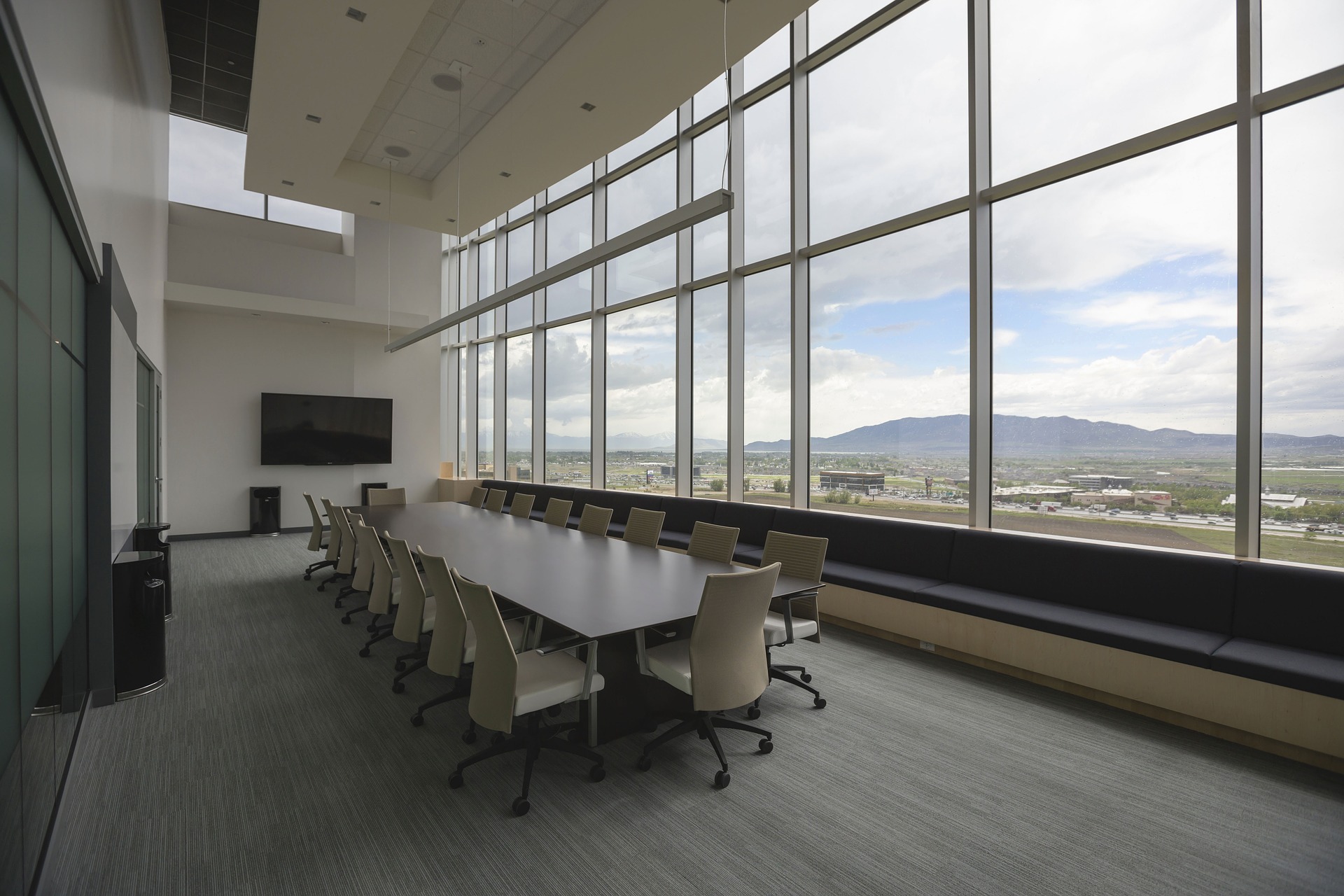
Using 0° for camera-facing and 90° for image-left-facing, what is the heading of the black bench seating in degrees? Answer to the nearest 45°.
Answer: approximately 45°

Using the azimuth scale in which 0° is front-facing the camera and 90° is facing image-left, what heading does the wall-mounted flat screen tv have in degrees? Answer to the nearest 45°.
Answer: approximately 0°

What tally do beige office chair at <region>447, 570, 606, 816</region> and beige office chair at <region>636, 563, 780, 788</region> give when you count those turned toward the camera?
0

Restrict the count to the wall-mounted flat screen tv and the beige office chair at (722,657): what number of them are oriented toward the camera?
1

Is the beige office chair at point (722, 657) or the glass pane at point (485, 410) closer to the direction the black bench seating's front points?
the beige office chair

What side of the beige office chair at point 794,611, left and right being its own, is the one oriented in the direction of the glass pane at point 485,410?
right

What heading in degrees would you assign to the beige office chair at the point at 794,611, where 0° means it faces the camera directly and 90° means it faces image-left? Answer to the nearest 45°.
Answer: approximately 45°

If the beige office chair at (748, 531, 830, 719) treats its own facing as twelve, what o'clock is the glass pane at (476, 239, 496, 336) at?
The glass pane is roughly at 3 o'clock from the beige office chair.

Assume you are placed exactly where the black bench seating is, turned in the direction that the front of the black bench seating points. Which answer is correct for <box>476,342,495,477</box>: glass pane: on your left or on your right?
on your right

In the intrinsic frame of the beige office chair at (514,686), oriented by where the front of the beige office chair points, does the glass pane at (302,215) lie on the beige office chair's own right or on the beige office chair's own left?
on the beige office chair's own left
